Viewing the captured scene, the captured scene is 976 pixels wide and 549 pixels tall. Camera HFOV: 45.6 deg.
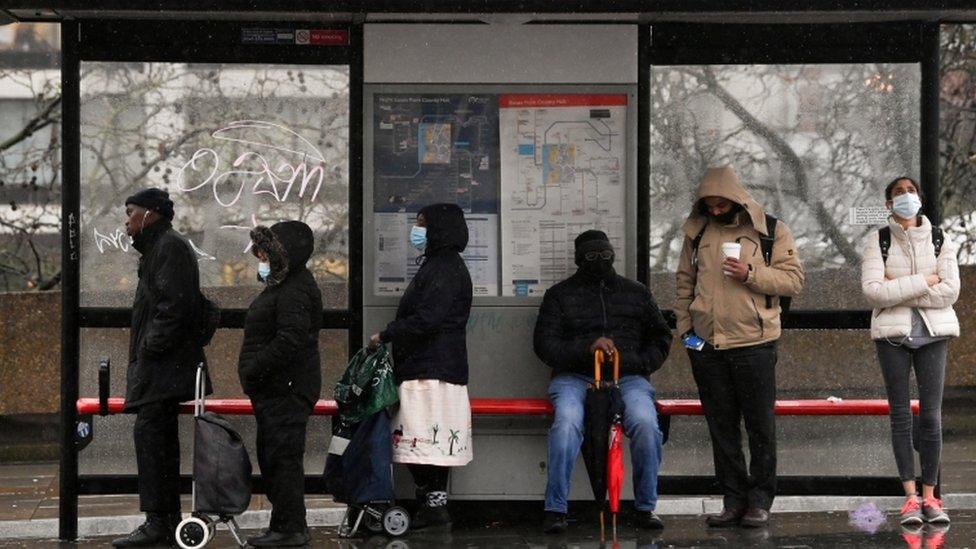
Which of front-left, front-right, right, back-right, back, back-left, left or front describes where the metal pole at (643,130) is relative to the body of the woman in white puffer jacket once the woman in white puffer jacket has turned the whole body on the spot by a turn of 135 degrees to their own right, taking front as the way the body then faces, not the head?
front-left

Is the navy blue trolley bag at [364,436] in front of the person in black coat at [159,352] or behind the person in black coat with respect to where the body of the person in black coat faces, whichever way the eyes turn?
behind

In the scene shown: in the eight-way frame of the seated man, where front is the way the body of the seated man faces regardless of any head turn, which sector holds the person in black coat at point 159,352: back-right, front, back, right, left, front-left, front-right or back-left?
right

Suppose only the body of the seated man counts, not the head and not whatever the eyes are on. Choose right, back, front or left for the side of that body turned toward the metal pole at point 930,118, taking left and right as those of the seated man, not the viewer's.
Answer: left

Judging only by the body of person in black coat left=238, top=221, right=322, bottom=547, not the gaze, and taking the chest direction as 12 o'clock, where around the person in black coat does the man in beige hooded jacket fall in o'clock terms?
The man in beige hooded jacket is roughly at 6 o'clock from the person in black coat.

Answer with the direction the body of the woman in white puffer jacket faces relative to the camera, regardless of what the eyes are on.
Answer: toward the camera

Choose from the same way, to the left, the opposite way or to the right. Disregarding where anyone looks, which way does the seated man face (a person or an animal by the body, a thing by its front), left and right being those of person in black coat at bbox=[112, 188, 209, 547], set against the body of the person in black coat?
to the left

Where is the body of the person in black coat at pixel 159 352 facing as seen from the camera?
to the viewer's left

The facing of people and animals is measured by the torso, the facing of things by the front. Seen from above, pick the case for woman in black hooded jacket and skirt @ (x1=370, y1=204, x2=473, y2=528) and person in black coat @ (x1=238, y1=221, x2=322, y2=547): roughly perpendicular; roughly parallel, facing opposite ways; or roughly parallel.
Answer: roughly parallel

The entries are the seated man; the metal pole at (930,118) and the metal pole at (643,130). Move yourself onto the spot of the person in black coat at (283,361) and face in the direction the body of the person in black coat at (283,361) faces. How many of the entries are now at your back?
3

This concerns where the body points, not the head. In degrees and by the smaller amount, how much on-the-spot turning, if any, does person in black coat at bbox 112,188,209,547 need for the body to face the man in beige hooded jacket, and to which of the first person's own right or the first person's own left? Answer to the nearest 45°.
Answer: approximately 180°

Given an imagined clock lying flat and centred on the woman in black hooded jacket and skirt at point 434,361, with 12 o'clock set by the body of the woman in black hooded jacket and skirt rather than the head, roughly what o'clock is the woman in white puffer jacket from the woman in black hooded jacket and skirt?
The woman in white puffer jacket is roughly at 6 o'clock from the woman in black hooded jacket and skirt.

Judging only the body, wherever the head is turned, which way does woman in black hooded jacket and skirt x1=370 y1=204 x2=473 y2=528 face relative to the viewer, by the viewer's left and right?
facing to the left of the viewer

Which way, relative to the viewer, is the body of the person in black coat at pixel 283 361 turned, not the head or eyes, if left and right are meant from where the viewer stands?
facing to the left of the viewer

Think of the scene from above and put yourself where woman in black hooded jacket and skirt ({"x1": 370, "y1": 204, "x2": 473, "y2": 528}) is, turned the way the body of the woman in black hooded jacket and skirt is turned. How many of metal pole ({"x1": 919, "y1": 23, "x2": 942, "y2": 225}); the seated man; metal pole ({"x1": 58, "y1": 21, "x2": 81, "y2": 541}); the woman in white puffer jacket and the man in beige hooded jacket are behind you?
4

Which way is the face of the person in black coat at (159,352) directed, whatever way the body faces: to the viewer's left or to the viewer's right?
to the viewer's left

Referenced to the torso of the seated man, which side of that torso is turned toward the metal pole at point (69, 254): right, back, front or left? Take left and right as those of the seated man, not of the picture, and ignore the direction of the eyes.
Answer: right

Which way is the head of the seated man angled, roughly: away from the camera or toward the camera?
toward the camera
